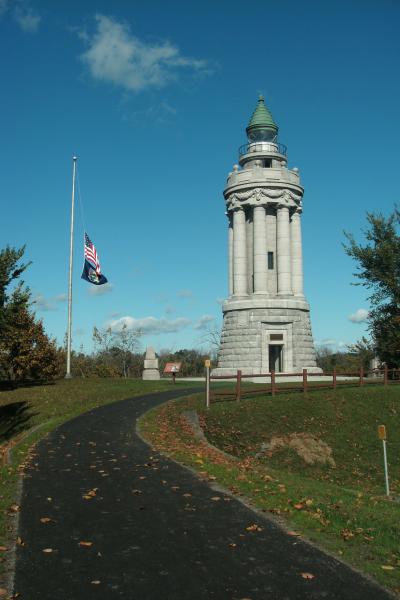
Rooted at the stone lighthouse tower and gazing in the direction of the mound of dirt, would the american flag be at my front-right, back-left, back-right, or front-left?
front-right

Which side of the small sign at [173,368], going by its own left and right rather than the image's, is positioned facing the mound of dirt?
front

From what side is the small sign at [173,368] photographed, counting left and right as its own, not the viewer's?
front

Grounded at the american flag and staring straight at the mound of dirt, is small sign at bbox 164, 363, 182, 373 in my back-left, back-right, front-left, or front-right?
front-left

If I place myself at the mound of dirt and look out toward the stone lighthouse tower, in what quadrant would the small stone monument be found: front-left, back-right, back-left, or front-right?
front-left

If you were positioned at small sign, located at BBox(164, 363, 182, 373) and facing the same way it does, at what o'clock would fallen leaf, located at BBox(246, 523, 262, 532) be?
The fallen leaf is roughly at 12 o'clock from the small sign.

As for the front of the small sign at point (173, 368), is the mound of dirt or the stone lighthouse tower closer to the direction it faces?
the mound of dirt

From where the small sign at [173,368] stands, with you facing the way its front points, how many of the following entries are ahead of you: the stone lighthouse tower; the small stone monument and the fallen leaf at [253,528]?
1

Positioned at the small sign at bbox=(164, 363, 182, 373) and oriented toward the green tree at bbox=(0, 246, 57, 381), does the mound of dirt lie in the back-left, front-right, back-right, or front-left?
back-left

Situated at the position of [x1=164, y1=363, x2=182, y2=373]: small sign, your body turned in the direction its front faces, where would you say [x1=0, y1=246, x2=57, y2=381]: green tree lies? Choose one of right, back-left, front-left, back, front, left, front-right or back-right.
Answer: right
